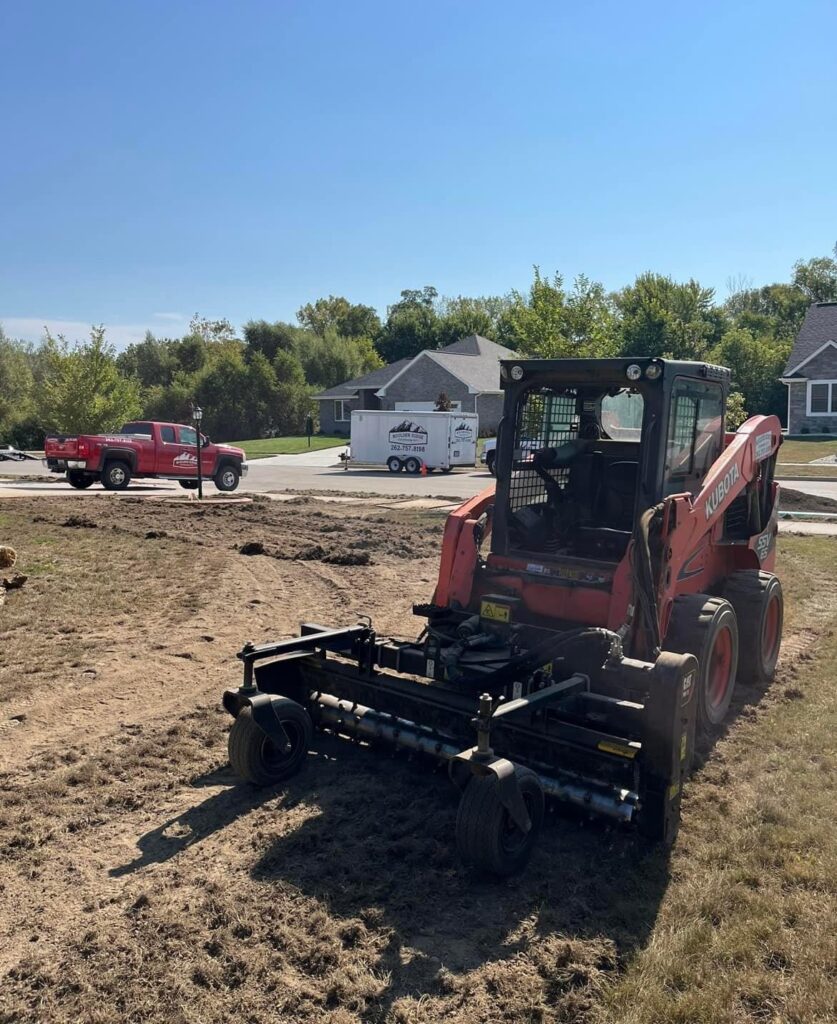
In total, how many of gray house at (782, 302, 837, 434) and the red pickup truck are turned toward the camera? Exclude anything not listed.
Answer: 1

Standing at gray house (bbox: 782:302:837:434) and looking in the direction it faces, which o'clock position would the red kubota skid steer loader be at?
The red kubota skid steer loader is roughly at 12 o'clock from the gray house.

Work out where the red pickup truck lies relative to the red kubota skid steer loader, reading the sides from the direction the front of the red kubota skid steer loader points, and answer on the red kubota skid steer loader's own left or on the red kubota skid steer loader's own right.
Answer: on the red kubota skid steer loader's own right

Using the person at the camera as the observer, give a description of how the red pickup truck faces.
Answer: facing away from the viewer and to the right of the viewer

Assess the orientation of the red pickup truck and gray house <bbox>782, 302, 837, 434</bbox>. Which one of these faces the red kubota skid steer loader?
the gray house

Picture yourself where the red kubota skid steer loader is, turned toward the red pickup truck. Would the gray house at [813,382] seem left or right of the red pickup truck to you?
right

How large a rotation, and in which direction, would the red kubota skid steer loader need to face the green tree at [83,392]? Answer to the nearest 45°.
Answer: approximately 90° to its right

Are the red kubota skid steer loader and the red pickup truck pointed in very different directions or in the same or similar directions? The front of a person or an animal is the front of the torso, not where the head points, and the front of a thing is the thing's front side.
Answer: very different directions

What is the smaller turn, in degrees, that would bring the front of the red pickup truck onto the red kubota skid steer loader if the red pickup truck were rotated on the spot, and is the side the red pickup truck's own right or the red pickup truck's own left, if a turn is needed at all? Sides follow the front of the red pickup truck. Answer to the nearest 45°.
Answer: approximately 135° to the red pickup truck's own right

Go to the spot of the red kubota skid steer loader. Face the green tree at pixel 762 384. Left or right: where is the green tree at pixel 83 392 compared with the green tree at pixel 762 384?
left

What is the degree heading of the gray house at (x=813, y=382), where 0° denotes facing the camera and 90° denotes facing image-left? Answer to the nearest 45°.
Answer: approximately 0°
